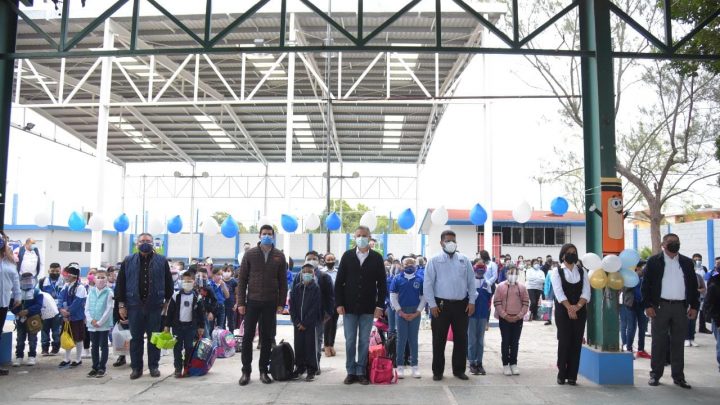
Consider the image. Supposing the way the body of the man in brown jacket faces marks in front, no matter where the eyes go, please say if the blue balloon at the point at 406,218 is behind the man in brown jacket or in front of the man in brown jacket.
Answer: behind

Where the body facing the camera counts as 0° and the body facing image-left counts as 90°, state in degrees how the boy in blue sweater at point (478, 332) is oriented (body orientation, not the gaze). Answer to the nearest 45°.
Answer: approximately 0°

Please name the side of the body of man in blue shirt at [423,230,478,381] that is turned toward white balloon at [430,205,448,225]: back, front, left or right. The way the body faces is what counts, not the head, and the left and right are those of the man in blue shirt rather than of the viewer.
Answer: back

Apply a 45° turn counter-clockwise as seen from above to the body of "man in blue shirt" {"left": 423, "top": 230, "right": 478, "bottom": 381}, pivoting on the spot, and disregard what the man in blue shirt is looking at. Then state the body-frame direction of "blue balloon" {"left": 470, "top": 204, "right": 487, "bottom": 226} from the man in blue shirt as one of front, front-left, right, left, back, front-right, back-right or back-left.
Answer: back-left

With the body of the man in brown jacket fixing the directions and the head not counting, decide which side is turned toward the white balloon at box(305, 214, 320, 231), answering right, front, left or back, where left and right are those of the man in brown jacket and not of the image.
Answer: back

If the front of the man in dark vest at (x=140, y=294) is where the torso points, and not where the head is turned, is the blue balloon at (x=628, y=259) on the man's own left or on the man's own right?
on the man's own left

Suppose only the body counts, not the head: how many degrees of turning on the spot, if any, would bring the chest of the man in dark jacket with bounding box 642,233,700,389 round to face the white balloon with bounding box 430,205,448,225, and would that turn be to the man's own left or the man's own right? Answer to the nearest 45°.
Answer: approximately 135° to the man's own right
